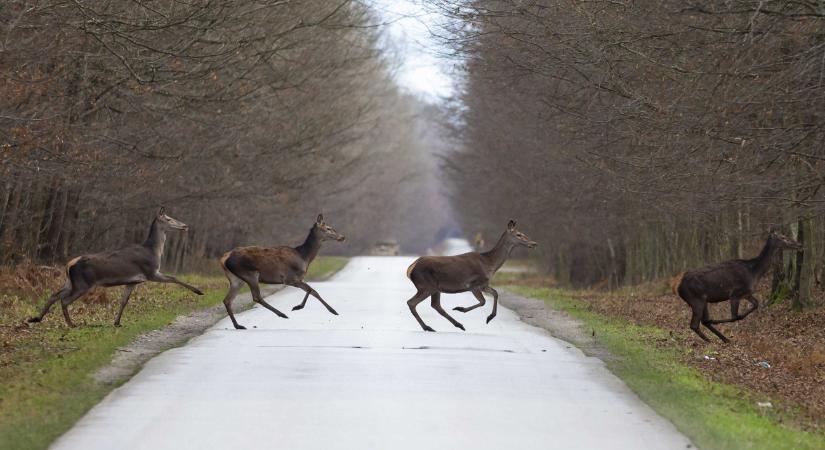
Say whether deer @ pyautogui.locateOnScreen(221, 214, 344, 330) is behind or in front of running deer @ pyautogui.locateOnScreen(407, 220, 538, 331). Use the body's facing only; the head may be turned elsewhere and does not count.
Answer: behind

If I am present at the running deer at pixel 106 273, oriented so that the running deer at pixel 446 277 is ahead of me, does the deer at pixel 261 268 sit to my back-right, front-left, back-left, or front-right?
front-left

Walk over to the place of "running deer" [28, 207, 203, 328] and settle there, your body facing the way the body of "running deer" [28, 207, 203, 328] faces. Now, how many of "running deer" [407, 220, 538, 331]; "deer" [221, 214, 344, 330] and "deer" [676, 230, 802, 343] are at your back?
0

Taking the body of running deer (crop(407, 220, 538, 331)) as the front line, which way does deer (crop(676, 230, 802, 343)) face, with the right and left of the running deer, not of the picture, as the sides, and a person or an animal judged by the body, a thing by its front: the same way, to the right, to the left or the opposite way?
the same way

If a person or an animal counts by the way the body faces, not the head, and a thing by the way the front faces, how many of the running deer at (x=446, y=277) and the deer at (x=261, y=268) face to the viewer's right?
2

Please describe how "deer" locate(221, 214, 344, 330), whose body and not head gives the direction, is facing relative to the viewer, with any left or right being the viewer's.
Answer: facing to the right of the viewer

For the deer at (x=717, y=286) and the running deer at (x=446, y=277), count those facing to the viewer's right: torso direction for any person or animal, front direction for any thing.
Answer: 2

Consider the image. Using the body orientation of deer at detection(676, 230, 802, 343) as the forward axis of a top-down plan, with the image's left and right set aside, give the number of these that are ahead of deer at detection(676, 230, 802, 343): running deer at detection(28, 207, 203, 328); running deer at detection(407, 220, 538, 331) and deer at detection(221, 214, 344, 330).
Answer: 0

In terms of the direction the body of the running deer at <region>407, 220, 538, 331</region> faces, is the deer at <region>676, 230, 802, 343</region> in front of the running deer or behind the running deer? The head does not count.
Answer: in front

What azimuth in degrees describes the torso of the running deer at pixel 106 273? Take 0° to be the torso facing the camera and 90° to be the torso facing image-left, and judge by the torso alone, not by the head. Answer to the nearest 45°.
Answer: approximately 270°

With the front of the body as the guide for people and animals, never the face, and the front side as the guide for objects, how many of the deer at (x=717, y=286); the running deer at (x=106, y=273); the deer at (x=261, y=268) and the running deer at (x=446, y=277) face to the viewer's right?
4

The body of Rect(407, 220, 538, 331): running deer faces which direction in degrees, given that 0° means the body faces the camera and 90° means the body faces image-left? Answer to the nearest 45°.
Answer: approximately 270°

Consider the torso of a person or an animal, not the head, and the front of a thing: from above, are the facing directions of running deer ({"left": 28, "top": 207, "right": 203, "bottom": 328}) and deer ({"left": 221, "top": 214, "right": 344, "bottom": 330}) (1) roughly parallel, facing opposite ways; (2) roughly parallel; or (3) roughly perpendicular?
roughly parallel

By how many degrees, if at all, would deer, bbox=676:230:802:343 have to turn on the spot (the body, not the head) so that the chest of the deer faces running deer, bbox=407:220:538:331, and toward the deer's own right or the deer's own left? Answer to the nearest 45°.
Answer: approximately 180°

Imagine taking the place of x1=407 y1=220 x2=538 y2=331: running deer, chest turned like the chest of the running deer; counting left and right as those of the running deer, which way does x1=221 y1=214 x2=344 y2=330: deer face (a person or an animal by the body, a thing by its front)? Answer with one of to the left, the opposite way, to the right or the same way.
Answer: the same way

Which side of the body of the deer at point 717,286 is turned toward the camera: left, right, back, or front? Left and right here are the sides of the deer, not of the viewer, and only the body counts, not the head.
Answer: right
